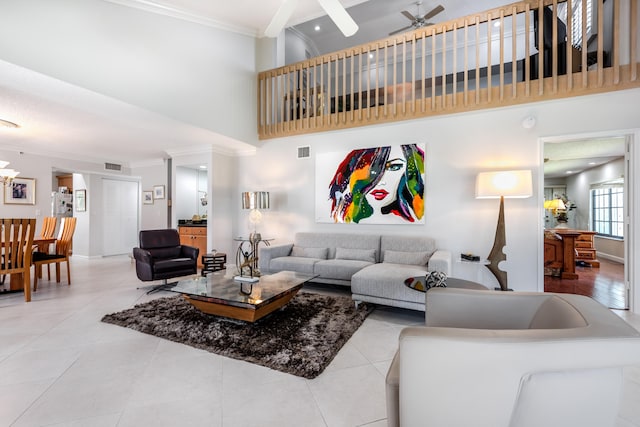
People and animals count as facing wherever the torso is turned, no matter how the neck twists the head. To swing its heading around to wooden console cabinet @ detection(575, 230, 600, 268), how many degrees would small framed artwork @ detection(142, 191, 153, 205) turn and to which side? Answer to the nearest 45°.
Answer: approximately 45° to its left

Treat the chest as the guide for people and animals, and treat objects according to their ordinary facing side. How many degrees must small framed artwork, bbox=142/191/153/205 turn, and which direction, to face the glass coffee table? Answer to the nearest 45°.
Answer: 0° — it already faces it

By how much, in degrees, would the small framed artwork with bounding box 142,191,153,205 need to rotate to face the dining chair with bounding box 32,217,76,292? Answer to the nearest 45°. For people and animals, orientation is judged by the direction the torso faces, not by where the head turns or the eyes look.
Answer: approximately 45° to its right

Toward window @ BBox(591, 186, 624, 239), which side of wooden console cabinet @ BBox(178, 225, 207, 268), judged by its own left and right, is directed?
left

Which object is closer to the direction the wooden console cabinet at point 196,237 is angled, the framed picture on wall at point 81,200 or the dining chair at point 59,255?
the dining chair

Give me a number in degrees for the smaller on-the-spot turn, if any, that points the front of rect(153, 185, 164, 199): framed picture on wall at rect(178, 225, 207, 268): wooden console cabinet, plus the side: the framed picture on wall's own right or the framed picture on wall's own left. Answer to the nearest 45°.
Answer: approximately 45° to the framed picture on wall's own left

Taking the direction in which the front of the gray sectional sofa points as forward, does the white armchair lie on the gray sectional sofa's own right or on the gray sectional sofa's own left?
on the gray sectional sofa's own left

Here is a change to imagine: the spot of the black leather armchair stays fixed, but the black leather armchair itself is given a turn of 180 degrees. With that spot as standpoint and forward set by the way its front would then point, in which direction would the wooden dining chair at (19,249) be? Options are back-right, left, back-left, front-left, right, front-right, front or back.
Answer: front-left

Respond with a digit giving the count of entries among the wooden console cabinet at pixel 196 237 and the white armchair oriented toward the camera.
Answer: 1

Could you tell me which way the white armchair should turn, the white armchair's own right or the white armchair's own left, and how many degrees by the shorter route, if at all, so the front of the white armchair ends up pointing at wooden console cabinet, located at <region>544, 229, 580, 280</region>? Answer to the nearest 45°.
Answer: approximately 90° to the white armchair's own right

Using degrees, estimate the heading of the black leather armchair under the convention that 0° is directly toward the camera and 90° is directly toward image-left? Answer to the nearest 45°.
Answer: approximately 315°
